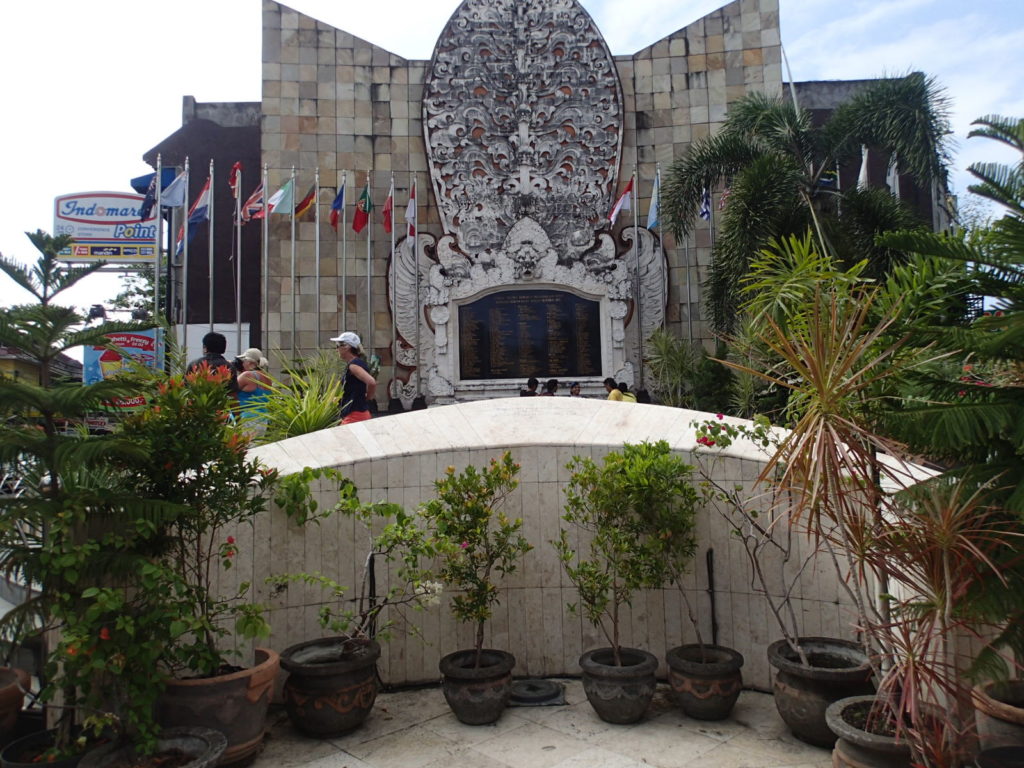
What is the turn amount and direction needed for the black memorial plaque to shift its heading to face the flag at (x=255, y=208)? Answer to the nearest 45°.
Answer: approximately 90° to its right

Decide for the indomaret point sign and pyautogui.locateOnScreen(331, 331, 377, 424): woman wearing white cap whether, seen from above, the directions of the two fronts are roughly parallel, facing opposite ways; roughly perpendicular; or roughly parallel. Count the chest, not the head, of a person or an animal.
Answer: roughly perpendicular

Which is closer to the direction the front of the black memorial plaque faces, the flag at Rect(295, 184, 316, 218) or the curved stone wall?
the curved stone wall

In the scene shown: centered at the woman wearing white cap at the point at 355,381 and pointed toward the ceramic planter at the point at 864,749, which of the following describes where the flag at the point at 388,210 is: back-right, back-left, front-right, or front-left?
back-left

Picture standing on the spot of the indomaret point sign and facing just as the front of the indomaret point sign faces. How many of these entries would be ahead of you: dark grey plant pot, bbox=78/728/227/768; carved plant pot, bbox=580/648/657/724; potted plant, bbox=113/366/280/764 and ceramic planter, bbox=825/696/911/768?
4

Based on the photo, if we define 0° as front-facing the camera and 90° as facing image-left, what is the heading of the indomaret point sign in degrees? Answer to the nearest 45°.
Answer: approximately 0°
